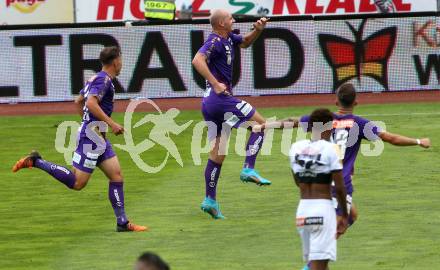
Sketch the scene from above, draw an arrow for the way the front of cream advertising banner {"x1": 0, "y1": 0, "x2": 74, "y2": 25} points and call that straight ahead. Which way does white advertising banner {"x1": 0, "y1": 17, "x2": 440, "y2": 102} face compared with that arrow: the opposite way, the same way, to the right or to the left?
the same way

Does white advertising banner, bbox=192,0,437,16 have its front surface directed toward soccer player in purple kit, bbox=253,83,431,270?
yes

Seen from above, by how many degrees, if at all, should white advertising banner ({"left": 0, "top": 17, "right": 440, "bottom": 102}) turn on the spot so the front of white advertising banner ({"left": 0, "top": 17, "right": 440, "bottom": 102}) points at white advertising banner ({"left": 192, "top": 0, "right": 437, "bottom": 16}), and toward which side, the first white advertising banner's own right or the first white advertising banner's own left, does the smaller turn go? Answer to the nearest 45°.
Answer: approximately 180°

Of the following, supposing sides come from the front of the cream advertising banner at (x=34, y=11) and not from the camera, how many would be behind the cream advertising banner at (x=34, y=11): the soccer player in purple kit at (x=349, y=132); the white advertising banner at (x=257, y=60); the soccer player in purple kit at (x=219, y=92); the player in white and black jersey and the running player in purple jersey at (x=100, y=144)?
0

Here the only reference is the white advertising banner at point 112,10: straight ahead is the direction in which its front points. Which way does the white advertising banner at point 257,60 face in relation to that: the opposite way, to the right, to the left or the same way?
the same way

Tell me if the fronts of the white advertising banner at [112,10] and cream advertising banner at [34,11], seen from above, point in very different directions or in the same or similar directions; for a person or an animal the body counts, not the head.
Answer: same or similar directions

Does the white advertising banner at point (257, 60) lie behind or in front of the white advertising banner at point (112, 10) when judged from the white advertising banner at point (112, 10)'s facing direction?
in front

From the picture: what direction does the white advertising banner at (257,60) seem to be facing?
toward the camera

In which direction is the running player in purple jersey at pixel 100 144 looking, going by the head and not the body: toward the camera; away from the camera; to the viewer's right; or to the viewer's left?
to the viewer's right

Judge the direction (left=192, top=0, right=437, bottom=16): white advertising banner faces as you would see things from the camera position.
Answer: facing the viewer
